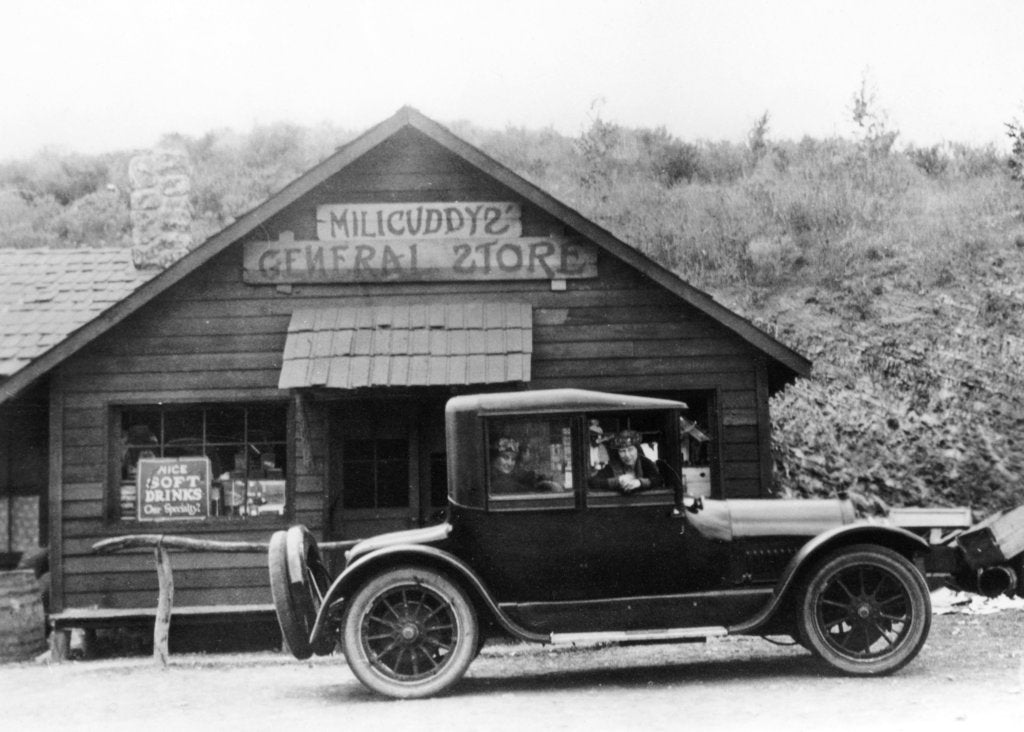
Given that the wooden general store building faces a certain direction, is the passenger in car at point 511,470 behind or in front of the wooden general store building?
in front

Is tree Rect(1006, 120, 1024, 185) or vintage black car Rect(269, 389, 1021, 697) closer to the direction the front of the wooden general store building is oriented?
the vintage black car

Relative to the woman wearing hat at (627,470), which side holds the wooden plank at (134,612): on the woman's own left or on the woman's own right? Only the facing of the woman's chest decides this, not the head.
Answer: on the woman's own right

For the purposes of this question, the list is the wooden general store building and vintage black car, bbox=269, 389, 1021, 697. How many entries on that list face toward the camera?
1

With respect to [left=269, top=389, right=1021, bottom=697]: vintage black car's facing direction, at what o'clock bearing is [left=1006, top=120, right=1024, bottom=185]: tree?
The tree is roughly at 10 o'clock from the vintage black car.

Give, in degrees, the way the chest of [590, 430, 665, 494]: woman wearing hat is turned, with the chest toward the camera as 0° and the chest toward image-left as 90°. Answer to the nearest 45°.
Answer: approximately 0°

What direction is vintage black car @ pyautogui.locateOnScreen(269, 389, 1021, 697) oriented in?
to the viewer's right

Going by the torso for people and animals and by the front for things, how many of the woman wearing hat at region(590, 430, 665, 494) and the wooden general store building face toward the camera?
2

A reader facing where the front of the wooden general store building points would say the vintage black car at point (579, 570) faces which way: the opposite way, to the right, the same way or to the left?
to the left

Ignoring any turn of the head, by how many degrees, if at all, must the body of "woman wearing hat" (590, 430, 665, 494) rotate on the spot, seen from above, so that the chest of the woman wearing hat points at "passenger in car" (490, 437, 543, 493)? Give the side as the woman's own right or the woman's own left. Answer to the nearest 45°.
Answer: approximately 90° to the woman's own right

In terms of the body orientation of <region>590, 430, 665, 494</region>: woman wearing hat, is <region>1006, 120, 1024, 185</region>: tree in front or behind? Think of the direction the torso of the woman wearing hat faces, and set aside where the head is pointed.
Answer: behind

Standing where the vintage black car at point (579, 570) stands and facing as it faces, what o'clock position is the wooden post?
The wooden post is roughly at 7 o'clock from the vintage black car.

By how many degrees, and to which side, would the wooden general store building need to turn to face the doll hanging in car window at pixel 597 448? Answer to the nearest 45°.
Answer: approximately 45° to its left
